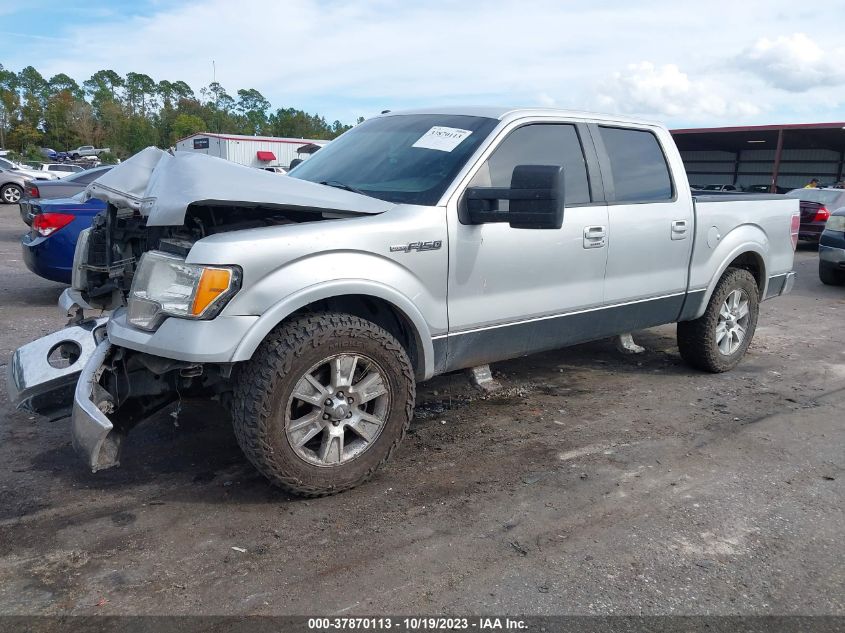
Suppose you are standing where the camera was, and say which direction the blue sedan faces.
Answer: facing away from the viewer and to the right of the viewer

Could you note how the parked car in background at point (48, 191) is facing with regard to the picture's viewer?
facing away from the viewer and to the right of the viewer

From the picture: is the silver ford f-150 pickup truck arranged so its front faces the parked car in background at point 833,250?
no

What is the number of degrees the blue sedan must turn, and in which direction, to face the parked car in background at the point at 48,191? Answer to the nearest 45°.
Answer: approximately 45° to its left

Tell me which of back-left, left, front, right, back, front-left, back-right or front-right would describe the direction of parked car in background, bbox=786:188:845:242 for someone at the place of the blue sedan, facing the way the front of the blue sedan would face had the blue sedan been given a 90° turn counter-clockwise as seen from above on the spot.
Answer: back-right

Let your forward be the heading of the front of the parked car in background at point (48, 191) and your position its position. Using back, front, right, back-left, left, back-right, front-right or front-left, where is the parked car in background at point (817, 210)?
front-right

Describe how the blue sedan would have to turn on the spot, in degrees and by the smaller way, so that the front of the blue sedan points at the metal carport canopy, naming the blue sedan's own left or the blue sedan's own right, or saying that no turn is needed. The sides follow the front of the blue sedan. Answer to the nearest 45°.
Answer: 0° — it already faces it

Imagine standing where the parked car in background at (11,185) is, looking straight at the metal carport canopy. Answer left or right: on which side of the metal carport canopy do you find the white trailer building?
left

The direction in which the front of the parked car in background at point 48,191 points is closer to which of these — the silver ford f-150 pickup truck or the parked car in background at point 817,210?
the parked car in background

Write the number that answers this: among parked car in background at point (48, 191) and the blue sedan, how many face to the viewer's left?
0

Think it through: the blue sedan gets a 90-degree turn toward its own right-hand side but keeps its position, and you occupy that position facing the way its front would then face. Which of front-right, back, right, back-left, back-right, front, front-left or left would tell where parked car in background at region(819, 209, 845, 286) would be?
front-left

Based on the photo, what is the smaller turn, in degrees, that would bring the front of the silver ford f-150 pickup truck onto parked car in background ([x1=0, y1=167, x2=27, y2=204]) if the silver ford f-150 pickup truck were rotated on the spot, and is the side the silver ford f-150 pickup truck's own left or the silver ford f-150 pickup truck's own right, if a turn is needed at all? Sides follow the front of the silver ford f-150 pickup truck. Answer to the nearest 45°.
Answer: approximately 90° to the silver ford f-150 pickup truck's own right

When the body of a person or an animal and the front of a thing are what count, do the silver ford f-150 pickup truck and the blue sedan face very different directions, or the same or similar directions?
very different directions

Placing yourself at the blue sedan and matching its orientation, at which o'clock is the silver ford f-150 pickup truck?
The silver ford f-150 pickup truck is roughly at 4 o'clock from the blue sedan.

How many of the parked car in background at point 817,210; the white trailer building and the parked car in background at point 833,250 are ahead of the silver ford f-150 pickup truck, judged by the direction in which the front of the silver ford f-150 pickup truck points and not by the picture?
0

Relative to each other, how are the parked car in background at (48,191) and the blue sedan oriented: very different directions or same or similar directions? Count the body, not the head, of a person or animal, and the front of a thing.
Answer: same or similar directions

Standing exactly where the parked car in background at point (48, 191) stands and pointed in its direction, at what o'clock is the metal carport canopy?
The metal carport canopy is roughly at 1 o'clock from the parked car in background.

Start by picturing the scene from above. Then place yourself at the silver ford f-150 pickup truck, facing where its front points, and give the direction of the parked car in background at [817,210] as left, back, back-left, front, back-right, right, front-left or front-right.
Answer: back
